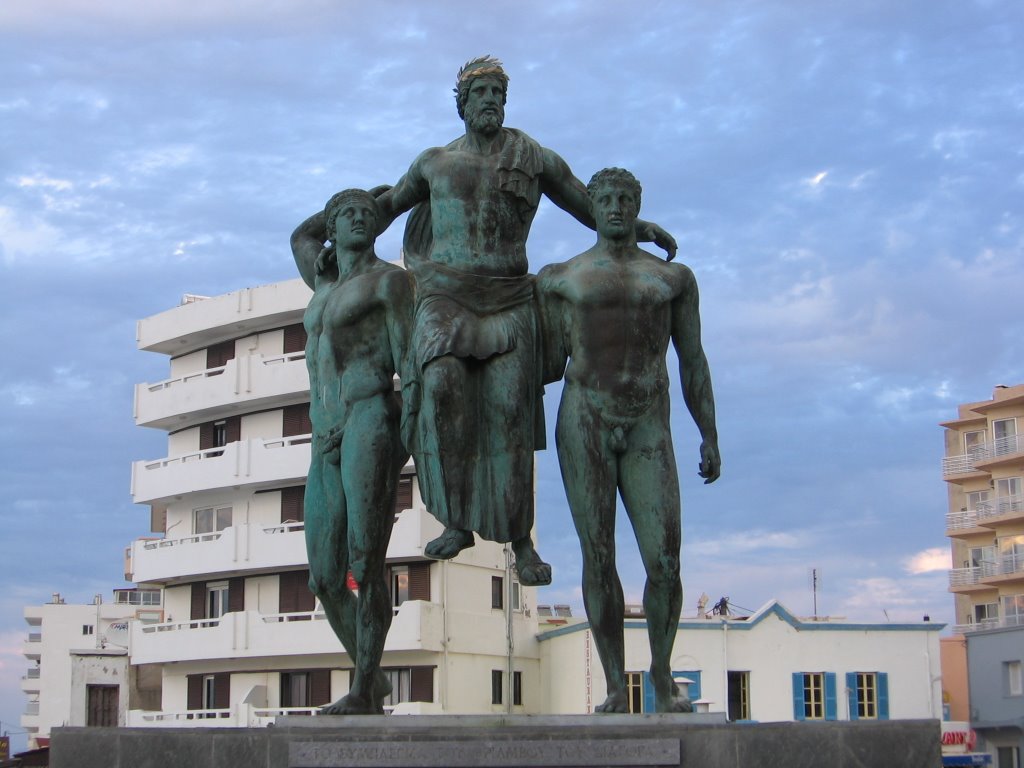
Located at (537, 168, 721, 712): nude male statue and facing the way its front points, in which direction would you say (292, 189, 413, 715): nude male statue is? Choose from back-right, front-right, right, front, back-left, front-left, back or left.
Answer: right

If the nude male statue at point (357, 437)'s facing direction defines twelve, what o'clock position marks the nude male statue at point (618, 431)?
the nude male statue at point (618, 431) is roughly at 8 o'clock from the nude male statue at point (357, 437).

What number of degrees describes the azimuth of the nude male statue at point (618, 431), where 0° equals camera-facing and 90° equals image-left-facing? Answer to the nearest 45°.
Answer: approximately 0°

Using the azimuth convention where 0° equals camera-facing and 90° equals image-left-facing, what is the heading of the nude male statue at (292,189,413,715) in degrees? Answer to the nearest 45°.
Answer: approximately 45°

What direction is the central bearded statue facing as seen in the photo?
toward the camera
